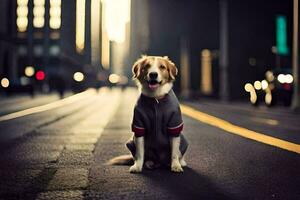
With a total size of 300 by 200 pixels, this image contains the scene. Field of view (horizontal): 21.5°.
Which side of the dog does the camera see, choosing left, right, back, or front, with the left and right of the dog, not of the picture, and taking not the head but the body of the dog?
front

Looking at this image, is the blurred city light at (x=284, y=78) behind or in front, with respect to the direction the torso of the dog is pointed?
behind
